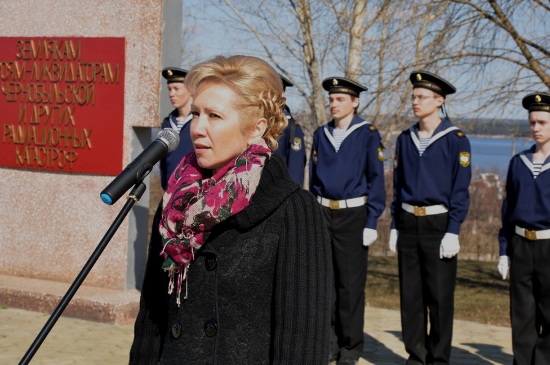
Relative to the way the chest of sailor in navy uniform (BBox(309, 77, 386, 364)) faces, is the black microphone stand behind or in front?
in front

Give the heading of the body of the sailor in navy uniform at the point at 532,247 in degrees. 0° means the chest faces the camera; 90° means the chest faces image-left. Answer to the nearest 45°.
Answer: approximately 45°

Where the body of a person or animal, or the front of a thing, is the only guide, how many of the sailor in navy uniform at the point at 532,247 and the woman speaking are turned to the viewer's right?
0

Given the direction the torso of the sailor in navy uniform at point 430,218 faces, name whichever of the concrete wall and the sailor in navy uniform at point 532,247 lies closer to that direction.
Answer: the concrete wall

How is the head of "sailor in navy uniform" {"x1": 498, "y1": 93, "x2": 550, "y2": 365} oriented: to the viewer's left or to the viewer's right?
to the viewer's left

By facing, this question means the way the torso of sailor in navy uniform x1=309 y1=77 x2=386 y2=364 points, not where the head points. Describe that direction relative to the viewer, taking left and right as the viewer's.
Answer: facing the viewer and to the left of the viewer

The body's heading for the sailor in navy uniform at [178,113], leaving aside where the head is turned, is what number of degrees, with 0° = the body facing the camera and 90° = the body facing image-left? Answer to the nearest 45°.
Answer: approximately 45°

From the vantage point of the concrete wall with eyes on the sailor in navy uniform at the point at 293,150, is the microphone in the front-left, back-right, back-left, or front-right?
front-right

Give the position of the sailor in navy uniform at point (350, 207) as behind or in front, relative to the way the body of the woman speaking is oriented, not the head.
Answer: behind

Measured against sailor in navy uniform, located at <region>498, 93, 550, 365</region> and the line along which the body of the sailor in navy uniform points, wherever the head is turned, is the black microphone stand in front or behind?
in front

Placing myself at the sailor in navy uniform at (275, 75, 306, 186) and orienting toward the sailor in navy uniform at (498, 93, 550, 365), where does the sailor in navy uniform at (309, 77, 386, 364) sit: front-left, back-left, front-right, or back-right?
front-right
